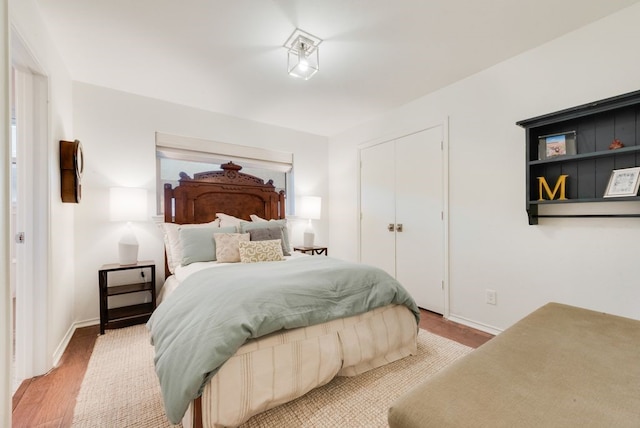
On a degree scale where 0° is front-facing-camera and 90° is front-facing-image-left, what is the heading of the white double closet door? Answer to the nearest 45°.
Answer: approximately 45°

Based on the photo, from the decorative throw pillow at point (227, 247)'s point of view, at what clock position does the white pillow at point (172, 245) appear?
The white pillow is roughly at 4 o'clock from the decorative throw pillow.

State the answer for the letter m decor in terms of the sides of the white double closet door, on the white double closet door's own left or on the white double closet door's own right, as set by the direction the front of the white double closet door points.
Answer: on the white double closet door's own left

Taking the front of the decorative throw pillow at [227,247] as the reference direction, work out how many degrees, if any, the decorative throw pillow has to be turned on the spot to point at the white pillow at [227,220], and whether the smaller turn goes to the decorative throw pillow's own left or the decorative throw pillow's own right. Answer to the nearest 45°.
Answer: approximately 180°

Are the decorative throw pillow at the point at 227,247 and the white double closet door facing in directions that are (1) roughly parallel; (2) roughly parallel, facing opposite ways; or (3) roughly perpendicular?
roughly perpendicular

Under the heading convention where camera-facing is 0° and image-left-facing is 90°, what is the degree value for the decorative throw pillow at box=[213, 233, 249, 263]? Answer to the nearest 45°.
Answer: approximately 0°

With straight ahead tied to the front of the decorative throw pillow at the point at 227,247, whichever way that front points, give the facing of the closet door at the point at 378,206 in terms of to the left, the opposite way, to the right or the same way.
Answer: to the right

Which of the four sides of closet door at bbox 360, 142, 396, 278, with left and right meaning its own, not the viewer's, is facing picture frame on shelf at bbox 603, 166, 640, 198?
left
